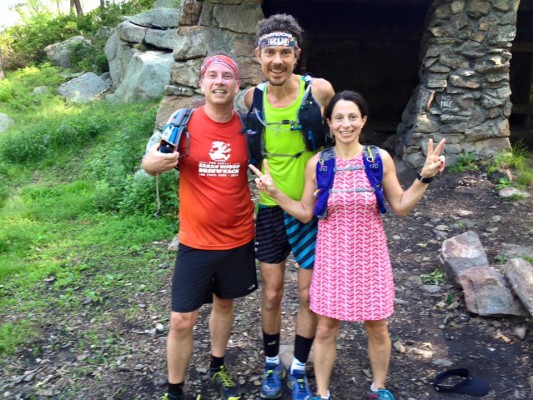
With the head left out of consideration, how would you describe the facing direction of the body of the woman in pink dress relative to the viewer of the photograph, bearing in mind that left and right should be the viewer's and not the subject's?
facing the viewer

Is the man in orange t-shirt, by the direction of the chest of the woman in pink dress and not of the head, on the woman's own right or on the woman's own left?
on the woman's own right

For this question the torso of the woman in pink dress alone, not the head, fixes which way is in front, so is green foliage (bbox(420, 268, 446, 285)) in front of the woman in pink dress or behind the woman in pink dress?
behind

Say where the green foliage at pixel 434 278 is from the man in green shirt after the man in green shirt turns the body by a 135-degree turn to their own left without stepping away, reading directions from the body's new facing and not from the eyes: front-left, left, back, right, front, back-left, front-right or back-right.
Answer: front

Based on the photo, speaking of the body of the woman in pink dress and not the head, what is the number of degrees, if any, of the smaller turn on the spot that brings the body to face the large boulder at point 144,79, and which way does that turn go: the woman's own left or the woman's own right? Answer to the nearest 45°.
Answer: approximately 135° to the woman's own right

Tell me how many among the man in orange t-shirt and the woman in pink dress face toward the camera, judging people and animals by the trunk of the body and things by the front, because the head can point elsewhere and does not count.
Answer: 2

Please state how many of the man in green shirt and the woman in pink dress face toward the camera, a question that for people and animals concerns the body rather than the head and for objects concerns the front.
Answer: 2

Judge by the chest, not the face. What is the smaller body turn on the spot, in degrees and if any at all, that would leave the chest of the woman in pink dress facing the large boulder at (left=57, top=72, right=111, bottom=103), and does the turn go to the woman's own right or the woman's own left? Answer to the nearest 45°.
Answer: approximately 135° to the woman's own right

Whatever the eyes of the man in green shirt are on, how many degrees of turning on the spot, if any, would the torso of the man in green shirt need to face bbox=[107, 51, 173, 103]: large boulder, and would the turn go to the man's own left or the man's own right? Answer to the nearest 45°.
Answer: approximately 180°

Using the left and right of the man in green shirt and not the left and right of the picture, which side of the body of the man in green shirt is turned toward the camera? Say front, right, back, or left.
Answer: front
